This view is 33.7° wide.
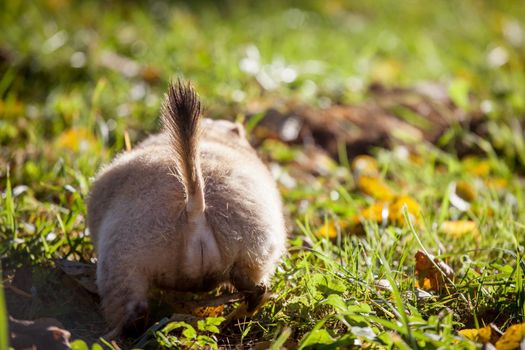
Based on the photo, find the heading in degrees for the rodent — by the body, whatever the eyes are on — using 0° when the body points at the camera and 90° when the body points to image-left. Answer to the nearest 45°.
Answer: approximately 180°

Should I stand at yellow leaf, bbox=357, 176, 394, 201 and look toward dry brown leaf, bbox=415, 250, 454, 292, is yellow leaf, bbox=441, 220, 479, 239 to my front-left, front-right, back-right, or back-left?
front-left

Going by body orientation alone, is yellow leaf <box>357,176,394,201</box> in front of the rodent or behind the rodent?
in front

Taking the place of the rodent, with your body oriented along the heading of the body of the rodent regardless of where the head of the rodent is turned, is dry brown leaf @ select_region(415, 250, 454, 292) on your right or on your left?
on your right

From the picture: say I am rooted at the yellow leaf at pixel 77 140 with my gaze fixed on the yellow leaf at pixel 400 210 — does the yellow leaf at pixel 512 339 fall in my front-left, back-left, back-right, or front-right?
front-right

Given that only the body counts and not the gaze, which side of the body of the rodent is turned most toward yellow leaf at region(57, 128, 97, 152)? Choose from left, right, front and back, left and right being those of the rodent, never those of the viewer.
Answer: front

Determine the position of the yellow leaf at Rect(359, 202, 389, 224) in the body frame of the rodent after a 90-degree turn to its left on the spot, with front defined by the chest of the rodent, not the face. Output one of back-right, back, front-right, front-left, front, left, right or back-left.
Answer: back-right

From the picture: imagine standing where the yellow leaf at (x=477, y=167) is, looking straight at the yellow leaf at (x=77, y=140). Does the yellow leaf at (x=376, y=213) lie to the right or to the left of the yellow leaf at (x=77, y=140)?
left

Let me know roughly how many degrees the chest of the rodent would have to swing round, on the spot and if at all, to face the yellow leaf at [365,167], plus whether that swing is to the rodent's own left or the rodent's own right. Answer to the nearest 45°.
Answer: approximately 45° to the rodent's own right

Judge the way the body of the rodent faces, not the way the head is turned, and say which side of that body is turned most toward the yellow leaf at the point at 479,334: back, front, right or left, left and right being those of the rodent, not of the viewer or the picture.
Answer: right

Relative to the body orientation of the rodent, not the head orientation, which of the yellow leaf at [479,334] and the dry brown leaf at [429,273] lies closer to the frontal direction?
the dry brown leaf

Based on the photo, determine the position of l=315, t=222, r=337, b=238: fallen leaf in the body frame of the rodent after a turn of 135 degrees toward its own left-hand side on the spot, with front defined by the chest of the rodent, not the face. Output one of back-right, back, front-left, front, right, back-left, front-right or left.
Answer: back

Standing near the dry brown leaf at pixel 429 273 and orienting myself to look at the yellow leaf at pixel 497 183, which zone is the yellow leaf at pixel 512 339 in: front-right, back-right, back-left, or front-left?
back-right

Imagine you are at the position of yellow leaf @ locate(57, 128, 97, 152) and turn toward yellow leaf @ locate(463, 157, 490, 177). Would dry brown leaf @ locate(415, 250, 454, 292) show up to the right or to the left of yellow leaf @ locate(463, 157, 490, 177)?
right

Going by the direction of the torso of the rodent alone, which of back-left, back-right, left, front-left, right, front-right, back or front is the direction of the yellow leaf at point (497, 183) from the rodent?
front-right
